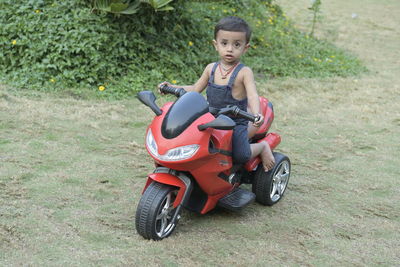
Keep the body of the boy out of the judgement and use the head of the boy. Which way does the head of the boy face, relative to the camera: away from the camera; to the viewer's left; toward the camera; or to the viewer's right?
toward the camera

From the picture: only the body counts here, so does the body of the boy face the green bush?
no

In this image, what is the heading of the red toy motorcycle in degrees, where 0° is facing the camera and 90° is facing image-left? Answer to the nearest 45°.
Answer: approximately 45°

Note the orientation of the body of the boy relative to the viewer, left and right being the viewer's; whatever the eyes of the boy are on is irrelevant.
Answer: facing the viewer and to the left of the viewer

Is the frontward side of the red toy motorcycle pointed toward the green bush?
no
